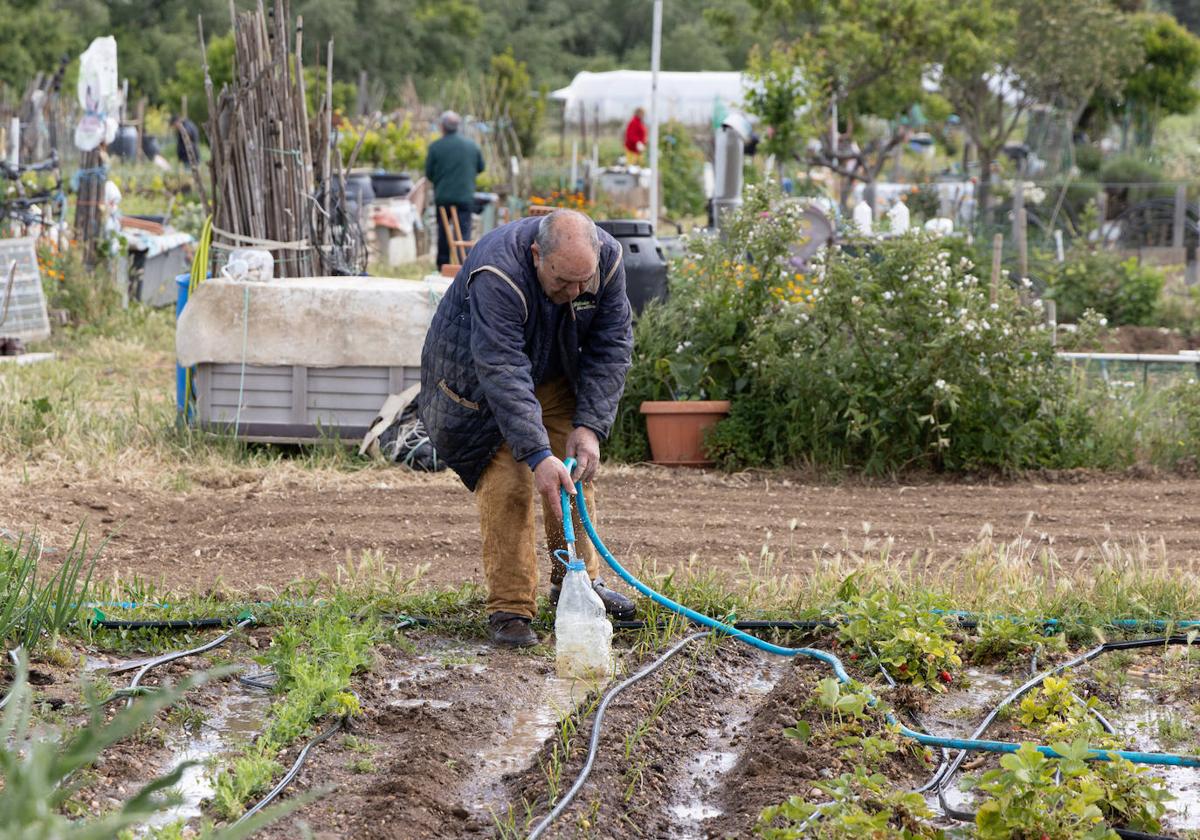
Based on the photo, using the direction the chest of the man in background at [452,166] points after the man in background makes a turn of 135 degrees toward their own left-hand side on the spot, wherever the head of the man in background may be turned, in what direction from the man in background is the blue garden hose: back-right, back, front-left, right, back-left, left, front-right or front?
front-left

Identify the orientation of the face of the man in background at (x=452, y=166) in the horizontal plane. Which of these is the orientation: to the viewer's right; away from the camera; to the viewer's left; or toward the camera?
away from the camera

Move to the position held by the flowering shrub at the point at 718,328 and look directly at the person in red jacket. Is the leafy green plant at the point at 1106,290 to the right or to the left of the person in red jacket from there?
right

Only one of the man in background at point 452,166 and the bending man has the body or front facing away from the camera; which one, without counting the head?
the man in background

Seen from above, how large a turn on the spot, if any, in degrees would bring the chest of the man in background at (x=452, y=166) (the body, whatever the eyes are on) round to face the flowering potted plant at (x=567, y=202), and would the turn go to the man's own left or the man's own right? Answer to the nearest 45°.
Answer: approximately 90° to the man's own right

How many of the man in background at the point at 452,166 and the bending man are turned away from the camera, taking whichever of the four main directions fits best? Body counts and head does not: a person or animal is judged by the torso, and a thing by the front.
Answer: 1

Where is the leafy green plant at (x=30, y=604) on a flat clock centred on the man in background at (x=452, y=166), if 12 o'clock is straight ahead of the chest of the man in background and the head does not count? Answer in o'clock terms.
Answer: The leafy green plant is roughly at 6 o'clock from the man in background.

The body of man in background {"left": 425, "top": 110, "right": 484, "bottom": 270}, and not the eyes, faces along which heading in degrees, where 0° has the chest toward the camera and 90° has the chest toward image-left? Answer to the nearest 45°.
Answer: approximately 180°

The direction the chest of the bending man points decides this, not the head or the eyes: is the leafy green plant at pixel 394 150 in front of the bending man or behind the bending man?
behind

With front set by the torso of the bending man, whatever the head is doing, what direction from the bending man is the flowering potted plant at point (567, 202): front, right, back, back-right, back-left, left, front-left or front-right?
back-left

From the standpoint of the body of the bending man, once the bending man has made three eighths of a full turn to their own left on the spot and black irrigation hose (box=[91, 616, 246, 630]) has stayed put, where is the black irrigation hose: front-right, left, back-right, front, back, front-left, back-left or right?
left

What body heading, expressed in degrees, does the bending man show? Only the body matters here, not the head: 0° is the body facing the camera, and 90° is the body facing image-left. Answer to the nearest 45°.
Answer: approximately 315°

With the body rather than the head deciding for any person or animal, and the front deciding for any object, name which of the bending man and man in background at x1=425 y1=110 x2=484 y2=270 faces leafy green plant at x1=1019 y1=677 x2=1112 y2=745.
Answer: the bending man
